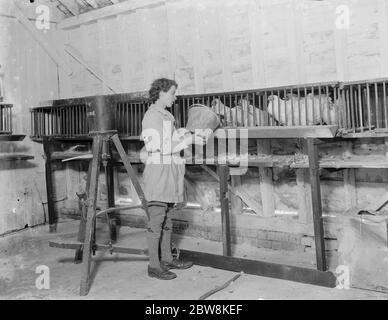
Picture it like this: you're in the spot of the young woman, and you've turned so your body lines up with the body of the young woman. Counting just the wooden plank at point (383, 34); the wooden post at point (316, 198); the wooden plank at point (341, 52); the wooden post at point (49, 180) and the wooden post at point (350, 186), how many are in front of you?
4

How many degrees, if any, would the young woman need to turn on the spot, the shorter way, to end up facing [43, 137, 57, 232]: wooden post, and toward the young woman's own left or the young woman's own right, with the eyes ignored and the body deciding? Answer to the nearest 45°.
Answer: approximately 135° to the young woman's own left

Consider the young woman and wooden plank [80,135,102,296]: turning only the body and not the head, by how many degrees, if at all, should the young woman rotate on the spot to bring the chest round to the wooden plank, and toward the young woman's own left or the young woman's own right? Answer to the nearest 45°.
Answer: approximately 180°

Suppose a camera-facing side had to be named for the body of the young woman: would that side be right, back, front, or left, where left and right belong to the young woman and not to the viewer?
right

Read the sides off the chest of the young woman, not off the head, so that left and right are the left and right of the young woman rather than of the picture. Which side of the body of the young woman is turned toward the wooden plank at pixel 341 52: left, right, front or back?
front

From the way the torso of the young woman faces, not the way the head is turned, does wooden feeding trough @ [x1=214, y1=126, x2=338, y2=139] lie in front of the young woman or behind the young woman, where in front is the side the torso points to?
in front

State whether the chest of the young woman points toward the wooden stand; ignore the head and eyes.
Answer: no
